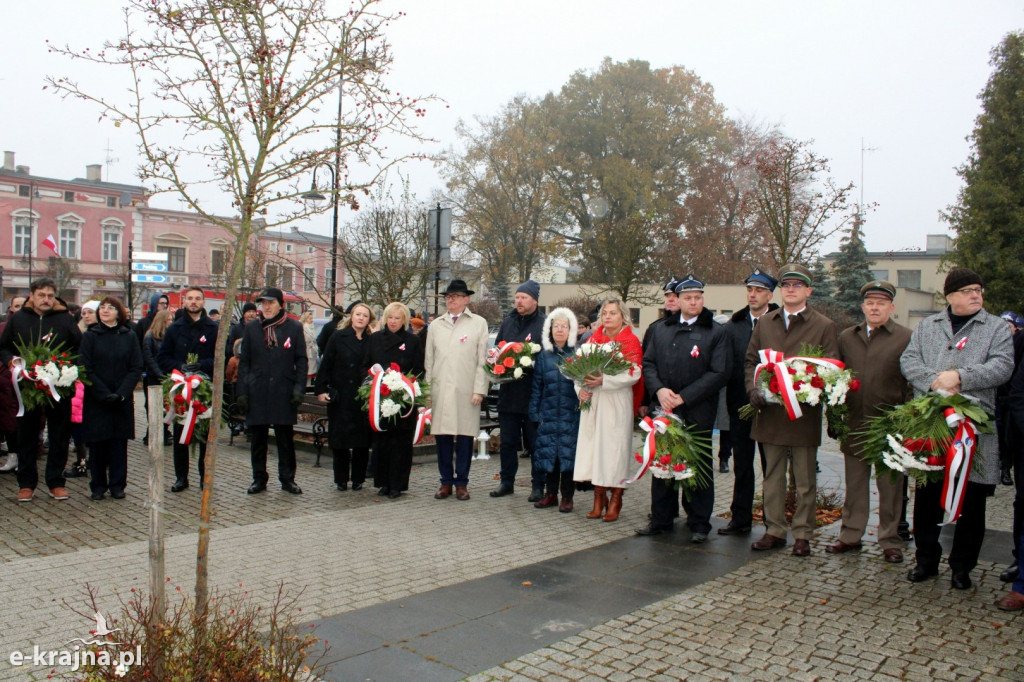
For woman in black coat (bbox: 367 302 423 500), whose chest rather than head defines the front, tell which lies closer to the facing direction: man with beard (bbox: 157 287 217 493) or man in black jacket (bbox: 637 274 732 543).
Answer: the man in black jacket

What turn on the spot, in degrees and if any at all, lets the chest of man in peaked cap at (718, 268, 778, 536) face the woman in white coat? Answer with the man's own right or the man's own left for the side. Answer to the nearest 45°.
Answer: approximately 45° to the man's own right

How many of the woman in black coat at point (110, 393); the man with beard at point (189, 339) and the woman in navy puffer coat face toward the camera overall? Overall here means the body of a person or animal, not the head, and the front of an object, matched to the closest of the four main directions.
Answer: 3

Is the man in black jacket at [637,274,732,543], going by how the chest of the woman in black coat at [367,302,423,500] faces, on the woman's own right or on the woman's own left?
on the woman's own left

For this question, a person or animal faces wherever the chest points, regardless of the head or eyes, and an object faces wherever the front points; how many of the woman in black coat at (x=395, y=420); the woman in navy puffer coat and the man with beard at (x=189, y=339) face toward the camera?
3

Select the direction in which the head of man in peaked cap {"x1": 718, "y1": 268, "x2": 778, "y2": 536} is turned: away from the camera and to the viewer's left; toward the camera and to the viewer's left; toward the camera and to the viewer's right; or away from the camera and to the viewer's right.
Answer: toward the camera and to the viewer's left

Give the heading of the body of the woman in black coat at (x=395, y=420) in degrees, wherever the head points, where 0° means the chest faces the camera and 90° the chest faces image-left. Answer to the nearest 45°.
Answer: approximately 0°

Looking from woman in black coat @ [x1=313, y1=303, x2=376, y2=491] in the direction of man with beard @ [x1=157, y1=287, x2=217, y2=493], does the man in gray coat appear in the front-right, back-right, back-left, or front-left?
back-left

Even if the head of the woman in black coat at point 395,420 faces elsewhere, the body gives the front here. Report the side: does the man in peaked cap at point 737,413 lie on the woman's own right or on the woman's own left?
on the woman's own left
